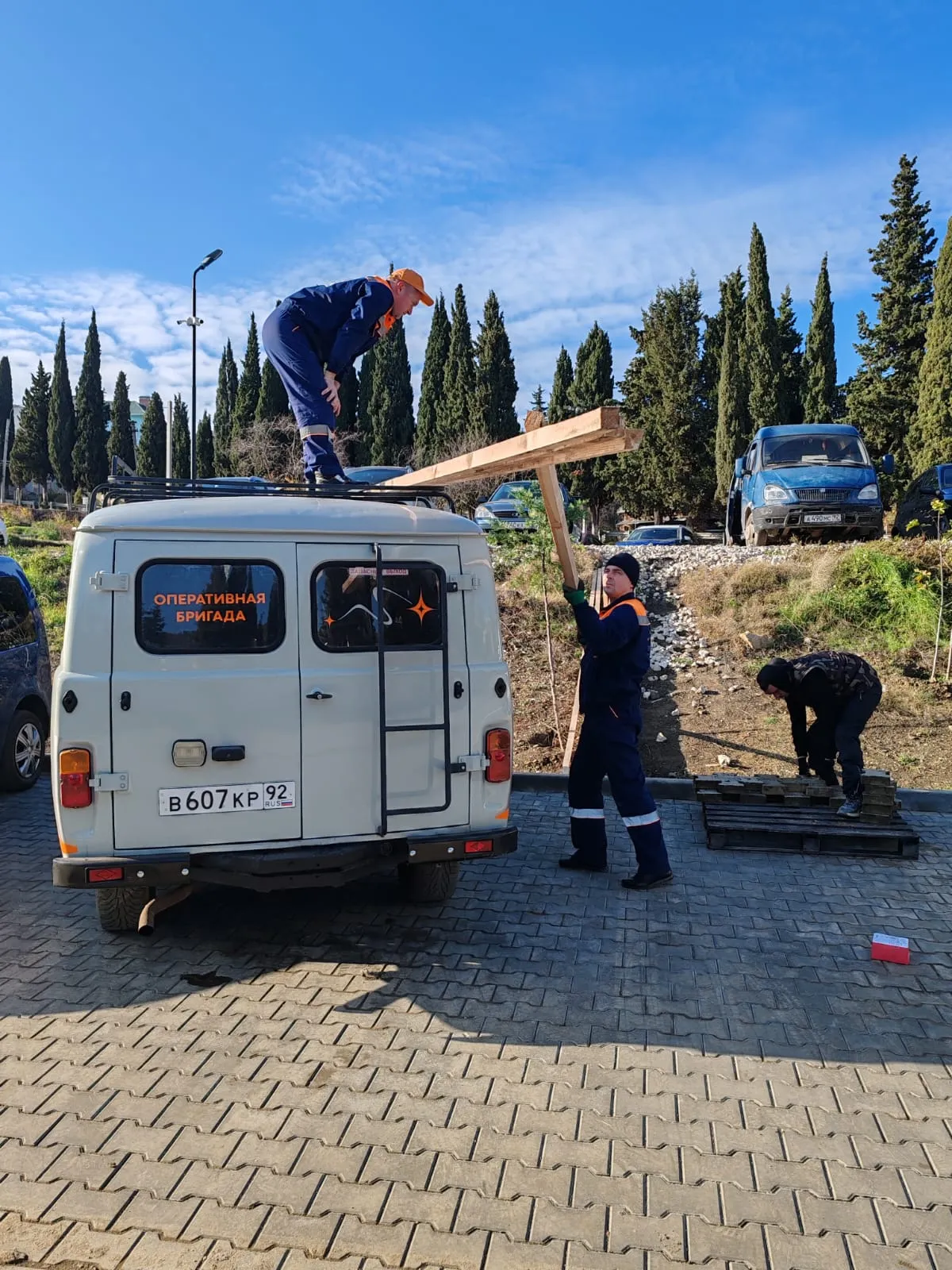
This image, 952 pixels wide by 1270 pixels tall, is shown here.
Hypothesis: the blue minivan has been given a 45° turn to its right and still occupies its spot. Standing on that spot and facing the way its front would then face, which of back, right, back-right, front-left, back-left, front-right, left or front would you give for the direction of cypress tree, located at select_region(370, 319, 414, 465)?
right

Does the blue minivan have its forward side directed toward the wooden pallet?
yes

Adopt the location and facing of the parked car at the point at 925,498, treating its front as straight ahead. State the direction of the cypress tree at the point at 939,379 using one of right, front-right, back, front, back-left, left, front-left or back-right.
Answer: back-right

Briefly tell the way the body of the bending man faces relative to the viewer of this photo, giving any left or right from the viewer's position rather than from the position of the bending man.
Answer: facing to the left of the viewer

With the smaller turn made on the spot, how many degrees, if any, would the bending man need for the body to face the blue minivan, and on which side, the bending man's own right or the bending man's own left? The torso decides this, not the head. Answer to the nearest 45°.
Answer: approximately 90° to the bending man's own right

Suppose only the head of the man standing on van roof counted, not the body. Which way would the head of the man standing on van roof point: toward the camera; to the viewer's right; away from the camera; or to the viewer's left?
to the viewer's right

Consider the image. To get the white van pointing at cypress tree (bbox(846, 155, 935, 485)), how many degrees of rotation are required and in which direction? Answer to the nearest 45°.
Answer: approximately 45° to its right

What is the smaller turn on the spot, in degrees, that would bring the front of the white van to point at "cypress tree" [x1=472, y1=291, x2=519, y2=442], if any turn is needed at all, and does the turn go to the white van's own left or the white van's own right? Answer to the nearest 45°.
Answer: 0° — it already faces it

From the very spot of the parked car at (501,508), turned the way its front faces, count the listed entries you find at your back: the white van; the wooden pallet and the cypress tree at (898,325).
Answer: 1

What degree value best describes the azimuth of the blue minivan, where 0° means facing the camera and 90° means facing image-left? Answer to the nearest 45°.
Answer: approximately 0°

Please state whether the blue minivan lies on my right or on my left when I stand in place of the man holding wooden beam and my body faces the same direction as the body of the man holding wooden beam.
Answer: on my right

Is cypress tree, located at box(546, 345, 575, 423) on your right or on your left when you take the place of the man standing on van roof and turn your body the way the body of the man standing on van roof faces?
on your left

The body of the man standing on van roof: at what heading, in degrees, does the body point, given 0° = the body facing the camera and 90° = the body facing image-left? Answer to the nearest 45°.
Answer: approximately 270°

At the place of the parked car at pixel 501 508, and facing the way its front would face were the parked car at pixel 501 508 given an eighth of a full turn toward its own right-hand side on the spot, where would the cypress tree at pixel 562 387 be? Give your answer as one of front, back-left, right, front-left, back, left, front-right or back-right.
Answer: right

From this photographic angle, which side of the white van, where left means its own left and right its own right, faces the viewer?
back

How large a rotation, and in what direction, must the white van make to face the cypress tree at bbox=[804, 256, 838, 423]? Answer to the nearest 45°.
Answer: approximately 45° to its right

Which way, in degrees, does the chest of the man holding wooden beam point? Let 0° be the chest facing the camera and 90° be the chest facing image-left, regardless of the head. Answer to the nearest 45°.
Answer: approximately 90°
